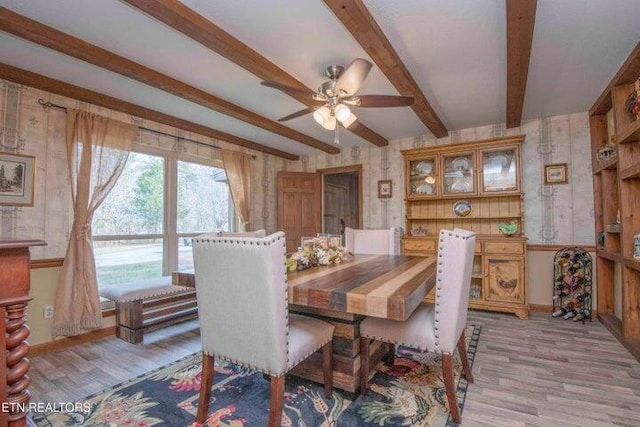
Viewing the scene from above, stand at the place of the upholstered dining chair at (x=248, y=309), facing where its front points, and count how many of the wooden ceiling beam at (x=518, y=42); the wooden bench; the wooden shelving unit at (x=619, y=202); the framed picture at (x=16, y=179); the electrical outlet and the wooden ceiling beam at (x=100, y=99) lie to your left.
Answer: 4

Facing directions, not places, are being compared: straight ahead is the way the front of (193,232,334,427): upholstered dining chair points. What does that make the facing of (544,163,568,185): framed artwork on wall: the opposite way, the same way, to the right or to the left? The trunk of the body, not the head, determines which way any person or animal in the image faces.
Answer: the opposite way

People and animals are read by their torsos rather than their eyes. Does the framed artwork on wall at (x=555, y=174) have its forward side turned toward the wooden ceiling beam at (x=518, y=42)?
yes

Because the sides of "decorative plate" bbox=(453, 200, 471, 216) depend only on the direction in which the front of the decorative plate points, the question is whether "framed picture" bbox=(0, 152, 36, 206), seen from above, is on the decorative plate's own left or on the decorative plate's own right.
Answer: on the decorative plate's own right

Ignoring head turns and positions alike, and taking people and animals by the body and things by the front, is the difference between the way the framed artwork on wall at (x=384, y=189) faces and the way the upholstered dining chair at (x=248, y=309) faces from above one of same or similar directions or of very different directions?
very different directions

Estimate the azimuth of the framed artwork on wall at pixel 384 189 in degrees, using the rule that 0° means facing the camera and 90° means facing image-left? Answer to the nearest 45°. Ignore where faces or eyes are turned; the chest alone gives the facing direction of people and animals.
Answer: approximately 0°

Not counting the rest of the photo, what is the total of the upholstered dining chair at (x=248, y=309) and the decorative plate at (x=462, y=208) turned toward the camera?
1

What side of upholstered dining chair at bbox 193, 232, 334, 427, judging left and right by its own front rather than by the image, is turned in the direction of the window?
left

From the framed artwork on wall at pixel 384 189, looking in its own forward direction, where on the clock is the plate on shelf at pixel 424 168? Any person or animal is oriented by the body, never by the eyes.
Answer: The plate on shelf is roughly at 10 o'clock from the framed artwork on wall.

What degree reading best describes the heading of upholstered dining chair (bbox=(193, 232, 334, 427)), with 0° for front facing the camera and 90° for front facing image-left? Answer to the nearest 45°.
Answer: approximately 225°

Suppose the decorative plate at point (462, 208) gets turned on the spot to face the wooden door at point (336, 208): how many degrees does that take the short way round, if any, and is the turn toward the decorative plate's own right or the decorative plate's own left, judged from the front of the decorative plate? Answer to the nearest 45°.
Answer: approximately 135° to the decorative plate's own right

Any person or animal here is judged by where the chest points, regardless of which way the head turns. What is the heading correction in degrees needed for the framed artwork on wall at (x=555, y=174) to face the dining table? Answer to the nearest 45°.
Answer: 0° — it already faces it
